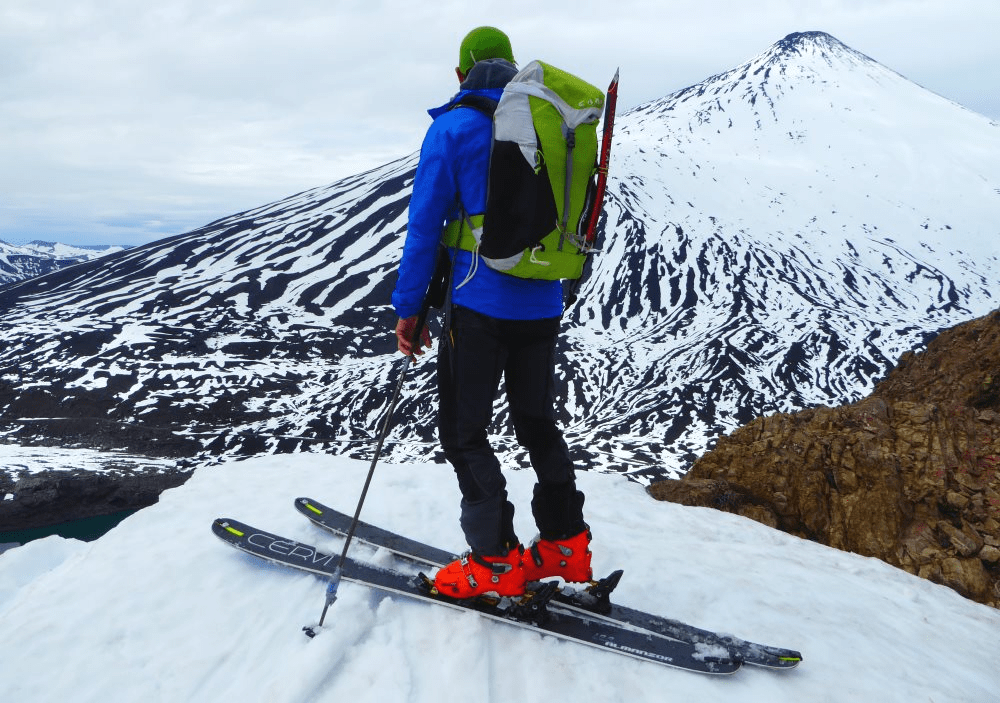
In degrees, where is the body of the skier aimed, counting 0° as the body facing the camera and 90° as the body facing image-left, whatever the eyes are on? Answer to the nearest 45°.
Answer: approximately 135°

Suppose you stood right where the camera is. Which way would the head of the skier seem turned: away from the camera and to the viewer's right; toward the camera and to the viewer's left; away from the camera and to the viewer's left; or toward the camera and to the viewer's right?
away from the camera and to the viewer's left
